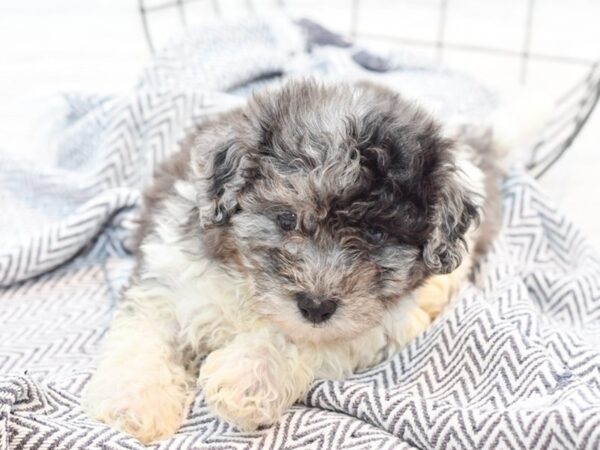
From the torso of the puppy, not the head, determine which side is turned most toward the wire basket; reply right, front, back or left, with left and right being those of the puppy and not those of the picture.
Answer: back

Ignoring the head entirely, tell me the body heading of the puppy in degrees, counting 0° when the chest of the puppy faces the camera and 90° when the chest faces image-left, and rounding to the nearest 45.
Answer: approximately 45°
